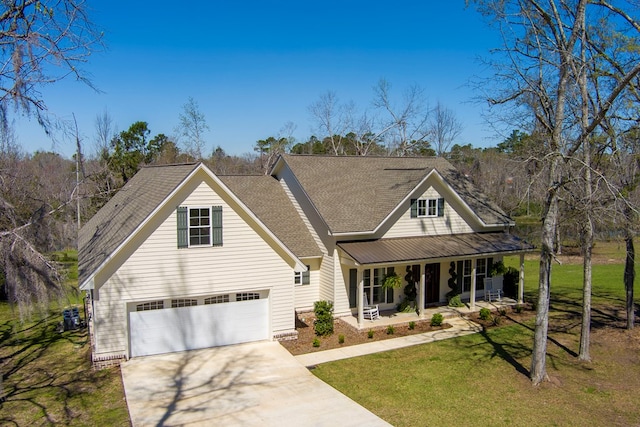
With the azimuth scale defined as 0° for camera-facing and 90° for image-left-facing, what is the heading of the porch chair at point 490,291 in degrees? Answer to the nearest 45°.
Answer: approximately 315°

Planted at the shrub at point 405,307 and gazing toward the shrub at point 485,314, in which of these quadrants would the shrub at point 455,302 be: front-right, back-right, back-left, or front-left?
front-left

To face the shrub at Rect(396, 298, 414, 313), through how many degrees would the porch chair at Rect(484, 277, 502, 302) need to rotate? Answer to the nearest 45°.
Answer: approximately 90° to its right

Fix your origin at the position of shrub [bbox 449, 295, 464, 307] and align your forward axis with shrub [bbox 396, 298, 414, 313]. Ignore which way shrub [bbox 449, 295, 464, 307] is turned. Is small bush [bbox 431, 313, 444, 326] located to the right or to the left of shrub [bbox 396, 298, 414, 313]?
left

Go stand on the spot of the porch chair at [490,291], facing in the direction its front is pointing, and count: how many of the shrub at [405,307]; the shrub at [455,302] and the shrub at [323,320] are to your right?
3

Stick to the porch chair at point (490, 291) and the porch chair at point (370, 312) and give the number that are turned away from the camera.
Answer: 0

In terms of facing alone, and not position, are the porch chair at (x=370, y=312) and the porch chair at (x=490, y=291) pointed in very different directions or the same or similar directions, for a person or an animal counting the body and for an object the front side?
same or similar directions

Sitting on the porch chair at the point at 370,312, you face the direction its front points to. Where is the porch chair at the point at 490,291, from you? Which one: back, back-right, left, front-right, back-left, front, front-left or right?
left

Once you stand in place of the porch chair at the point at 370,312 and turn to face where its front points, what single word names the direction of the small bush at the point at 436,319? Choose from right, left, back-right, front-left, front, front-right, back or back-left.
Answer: front-left

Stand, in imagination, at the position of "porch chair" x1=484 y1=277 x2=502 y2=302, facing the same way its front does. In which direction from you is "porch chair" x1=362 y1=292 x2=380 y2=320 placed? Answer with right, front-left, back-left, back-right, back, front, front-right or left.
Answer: right

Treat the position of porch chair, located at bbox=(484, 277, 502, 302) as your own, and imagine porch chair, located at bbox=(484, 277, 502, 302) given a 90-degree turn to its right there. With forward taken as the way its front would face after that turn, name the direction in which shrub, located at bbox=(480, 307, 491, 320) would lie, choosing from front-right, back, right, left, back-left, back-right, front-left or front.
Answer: front-left

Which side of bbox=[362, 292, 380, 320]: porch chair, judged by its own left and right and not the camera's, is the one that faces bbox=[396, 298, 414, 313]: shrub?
left

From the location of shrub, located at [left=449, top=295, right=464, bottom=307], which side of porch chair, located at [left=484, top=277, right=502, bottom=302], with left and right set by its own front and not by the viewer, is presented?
right

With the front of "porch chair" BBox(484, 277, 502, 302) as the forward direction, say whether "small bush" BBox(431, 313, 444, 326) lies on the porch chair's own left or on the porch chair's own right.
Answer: on the porch chair's own right

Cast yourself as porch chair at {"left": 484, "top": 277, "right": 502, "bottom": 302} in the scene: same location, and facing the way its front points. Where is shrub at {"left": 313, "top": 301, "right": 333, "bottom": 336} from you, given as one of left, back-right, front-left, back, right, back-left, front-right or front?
right

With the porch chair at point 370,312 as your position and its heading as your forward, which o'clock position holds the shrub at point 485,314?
The shrub is roughly at 10 o'clock from the porch chair.
